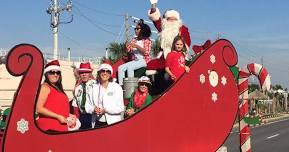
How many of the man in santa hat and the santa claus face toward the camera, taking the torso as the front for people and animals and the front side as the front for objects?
2

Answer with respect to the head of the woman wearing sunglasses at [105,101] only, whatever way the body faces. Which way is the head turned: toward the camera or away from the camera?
toward the camera

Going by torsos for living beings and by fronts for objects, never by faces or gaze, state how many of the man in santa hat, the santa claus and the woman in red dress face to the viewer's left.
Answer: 0

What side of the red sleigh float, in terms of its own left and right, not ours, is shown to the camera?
left

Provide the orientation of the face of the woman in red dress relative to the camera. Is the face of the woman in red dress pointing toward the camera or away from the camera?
toward the camera

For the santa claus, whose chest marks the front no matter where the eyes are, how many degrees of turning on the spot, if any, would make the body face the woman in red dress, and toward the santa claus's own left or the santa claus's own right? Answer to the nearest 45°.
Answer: approximately 45° to the santa claus's own right

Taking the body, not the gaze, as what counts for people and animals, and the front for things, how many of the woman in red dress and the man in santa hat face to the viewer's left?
0

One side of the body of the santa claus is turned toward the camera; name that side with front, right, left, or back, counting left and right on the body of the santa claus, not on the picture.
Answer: front

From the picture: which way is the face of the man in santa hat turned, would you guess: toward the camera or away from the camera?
toward the camera

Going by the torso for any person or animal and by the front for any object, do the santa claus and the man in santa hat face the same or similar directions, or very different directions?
same or similar directions

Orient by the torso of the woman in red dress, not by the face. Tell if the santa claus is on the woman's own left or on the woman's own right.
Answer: on the woman's own left

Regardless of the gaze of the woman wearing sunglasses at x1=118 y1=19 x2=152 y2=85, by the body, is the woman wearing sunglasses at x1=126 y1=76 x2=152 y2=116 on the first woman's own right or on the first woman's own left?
on the first woman's own left

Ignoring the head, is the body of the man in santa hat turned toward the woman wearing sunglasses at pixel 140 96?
no
